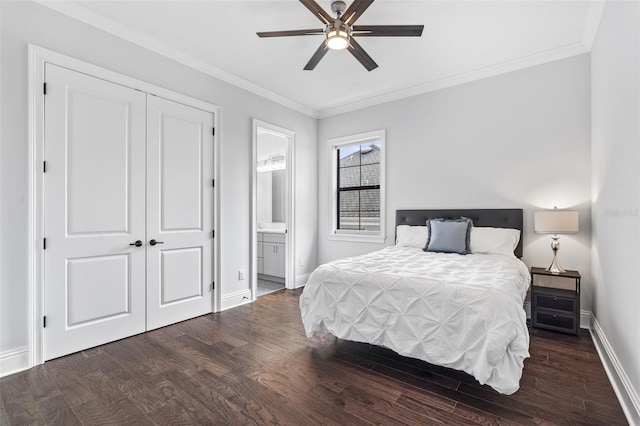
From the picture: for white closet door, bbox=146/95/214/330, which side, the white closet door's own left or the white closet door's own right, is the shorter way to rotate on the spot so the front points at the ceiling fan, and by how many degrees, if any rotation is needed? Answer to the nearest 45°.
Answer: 0° — it already faces it

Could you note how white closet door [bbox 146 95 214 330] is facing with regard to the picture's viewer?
facing the viewer and to the right of the viewer

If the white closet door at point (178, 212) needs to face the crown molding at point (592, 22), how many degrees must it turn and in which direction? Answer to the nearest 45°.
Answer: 0° — it already faces it

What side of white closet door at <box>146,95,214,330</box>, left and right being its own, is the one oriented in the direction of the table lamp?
front

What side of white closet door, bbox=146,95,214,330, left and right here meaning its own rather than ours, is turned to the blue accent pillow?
front

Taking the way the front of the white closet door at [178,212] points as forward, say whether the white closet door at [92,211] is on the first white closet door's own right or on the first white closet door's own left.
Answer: on the first white closet door's own right

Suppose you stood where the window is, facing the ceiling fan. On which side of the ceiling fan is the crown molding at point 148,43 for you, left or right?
right
